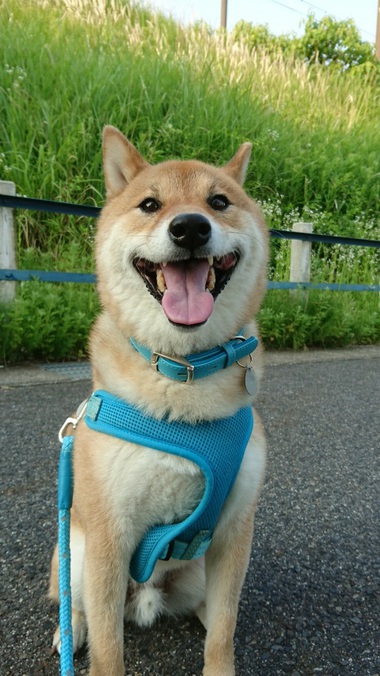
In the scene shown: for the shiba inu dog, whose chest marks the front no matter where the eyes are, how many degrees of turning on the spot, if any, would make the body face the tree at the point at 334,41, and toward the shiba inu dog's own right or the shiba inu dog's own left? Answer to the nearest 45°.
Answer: approximately 180°

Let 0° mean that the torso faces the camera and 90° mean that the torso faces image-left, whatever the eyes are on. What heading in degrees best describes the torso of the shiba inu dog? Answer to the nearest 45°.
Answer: approximately 0°
